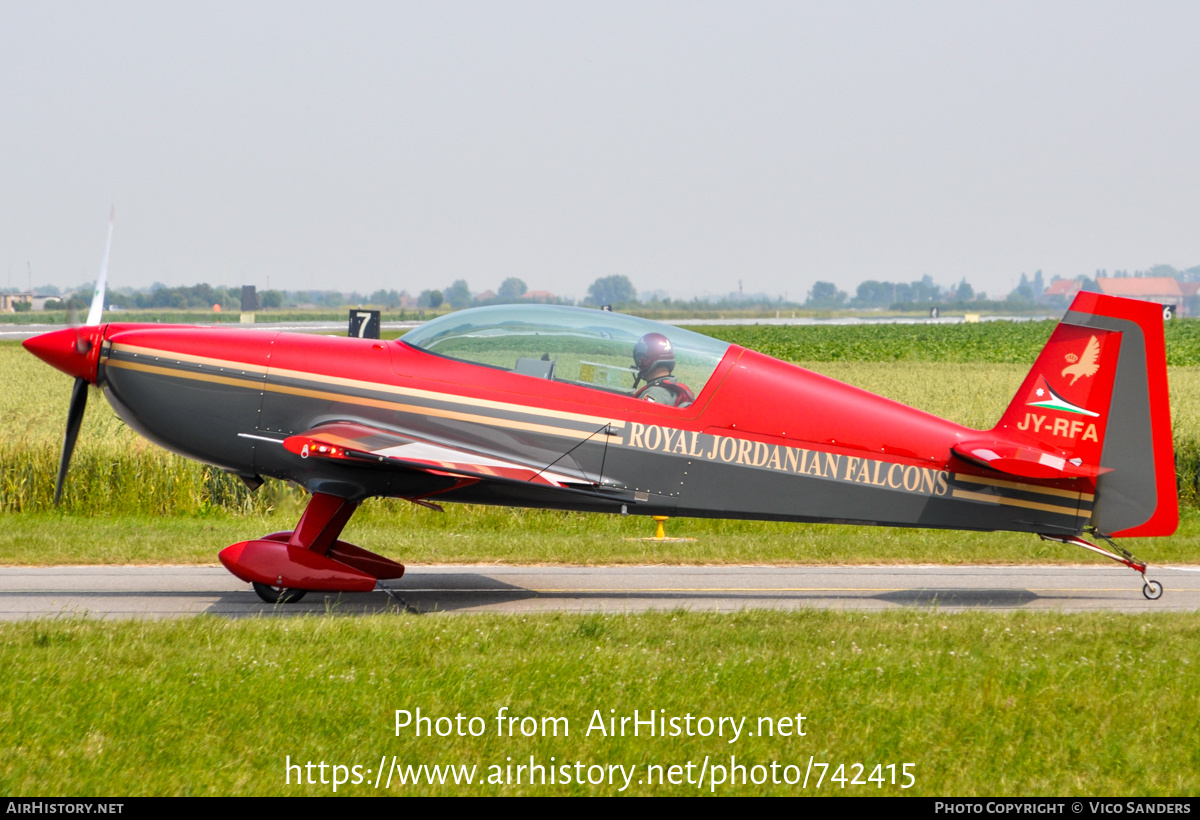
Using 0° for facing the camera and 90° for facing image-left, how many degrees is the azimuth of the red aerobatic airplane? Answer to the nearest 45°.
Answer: approximately 90°
